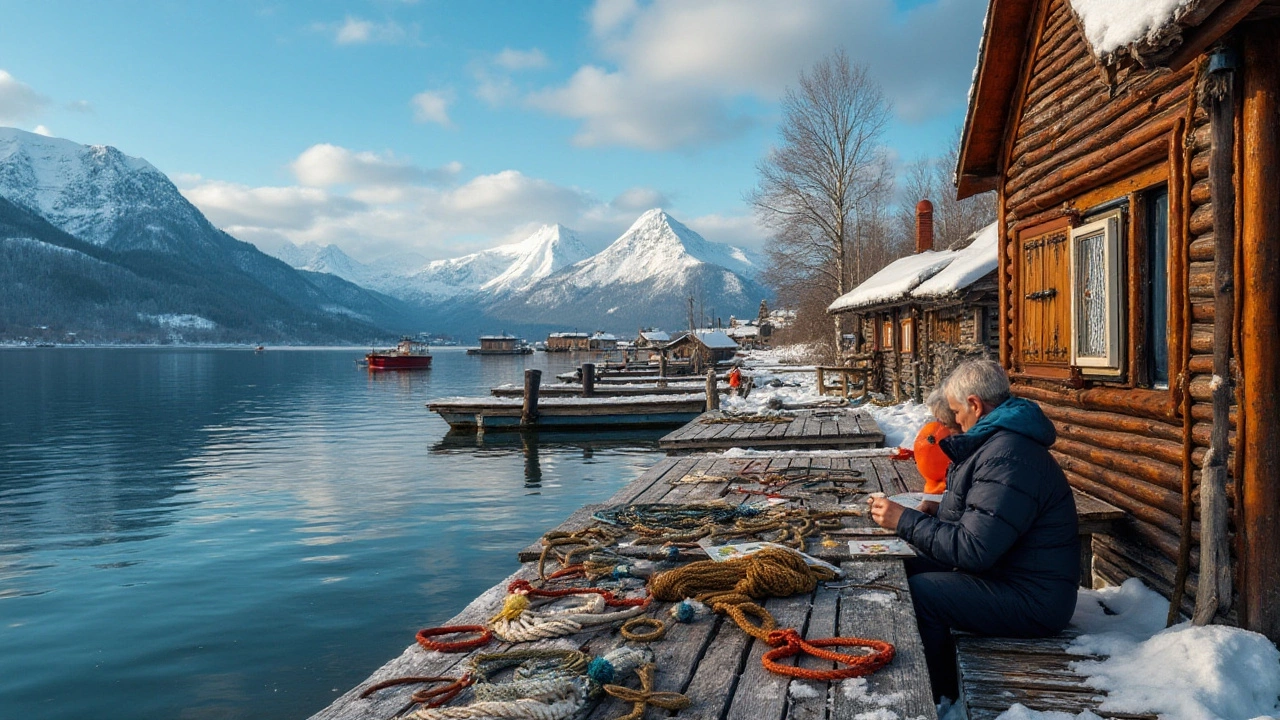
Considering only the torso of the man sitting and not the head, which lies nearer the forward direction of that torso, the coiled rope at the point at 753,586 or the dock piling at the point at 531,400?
the coiled rope

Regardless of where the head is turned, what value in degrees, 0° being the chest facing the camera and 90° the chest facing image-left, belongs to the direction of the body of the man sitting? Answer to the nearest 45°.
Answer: approximately 90°

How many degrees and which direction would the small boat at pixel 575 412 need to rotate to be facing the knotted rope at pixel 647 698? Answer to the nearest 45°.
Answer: approximately 90° to its left

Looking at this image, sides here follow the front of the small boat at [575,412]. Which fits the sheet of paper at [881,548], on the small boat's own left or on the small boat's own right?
on the small boat's own left

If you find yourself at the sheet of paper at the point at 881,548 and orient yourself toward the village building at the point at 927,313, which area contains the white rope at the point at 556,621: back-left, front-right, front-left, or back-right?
back-left

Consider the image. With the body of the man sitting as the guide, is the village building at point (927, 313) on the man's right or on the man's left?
on the man's right

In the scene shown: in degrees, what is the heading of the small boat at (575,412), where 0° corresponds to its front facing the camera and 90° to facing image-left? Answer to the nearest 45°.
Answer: approximately 90°

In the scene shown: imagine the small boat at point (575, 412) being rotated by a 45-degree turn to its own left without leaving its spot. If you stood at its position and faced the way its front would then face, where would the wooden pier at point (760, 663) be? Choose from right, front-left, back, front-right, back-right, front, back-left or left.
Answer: front-left

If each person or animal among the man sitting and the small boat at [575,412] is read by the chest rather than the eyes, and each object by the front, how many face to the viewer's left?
2

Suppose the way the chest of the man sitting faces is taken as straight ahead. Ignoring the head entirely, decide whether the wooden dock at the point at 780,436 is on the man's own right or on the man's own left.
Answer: on the man's own right

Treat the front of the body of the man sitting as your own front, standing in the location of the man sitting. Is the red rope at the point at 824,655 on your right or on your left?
on your left

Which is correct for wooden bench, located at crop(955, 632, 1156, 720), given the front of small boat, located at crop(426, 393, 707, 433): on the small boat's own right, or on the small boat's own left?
on the small boat's own left

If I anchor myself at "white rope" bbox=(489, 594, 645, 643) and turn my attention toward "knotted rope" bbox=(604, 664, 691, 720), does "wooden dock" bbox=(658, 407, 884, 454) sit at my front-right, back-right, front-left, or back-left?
back-left

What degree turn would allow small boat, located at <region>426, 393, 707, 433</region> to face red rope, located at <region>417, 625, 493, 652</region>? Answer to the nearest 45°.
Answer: approximately 90° to its left

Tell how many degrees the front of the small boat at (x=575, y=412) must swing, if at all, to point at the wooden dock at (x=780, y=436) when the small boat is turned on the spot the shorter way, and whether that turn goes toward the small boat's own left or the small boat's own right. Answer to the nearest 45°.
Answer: approximately 90° to the small boat's own left
